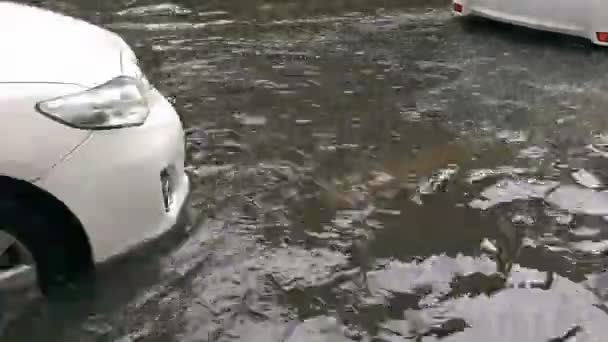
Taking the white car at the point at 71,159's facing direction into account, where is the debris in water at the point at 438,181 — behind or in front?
in front

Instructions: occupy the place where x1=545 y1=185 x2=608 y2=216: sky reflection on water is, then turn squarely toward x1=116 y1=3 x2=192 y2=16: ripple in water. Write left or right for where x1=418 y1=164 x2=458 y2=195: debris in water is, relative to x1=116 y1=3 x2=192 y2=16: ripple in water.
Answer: left

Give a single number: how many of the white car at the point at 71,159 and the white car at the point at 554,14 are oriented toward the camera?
0

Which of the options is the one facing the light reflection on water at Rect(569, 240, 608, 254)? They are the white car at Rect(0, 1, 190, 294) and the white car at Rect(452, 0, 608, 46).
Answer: the white car at Rect(0, 1, 190, 294)

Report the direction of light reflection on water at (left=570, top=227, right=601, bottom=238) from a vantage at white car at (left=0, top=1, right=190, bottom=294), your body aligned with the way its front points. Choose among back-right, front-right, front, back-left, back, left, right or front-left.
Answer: front

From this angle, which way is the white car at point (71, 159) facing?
to the viewer's right

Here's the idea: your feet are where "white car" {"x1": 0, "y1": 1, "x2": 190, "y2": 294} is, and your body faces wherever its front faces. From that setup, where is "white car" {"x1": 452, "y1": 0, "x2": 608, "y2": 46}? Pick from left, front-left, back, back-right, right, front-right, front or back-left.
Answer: front-left

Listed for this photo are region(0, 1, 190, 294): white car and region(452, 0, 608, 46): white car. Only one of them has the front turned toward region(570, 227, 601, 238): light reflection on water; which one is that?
region(0, 1, 190, 294): white car

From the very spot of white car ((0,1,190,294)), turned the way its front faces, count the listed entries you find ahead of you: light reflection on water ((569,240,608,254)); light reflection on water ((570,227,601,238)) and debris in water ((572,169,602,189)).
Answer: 3

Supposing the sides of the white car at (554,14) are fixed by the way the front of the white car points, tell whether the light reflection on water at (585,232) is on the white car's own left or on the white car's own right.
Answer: on the white car's own right
